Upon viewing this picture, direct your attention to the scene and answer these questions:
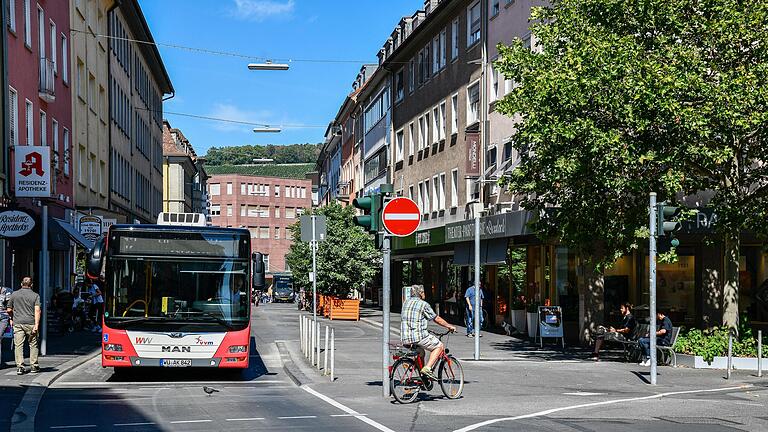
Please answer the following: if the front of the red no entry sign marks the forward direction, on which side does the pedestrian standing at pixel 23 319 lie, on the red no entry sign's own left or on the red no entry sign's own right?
on the red no entry sign's own right

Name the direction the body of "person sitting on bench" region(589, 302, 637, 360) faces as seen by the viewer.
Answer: to the viewer's left

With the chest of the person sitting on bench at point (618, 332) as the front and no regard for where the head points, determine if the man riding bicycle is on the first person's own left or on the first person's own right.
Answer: on the first person's own left

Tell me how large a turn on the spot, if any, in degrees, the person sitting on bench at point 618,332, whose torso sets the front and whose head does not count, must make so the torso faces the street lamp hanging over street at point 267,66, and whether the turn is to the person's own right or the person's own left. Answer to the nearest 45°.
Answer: approximately 45° to the person's own right

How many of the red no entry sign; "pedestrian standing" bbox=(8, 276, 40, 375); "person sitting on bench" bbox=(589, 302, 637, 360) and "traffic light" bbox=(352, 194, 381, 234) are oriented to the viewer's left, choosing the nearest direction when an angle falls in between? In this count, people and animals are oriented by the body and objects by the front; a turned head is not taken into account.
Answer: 2

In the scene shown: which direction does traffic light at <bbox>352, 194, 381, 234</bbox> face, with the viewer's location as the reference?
facing to the left of the viewer
